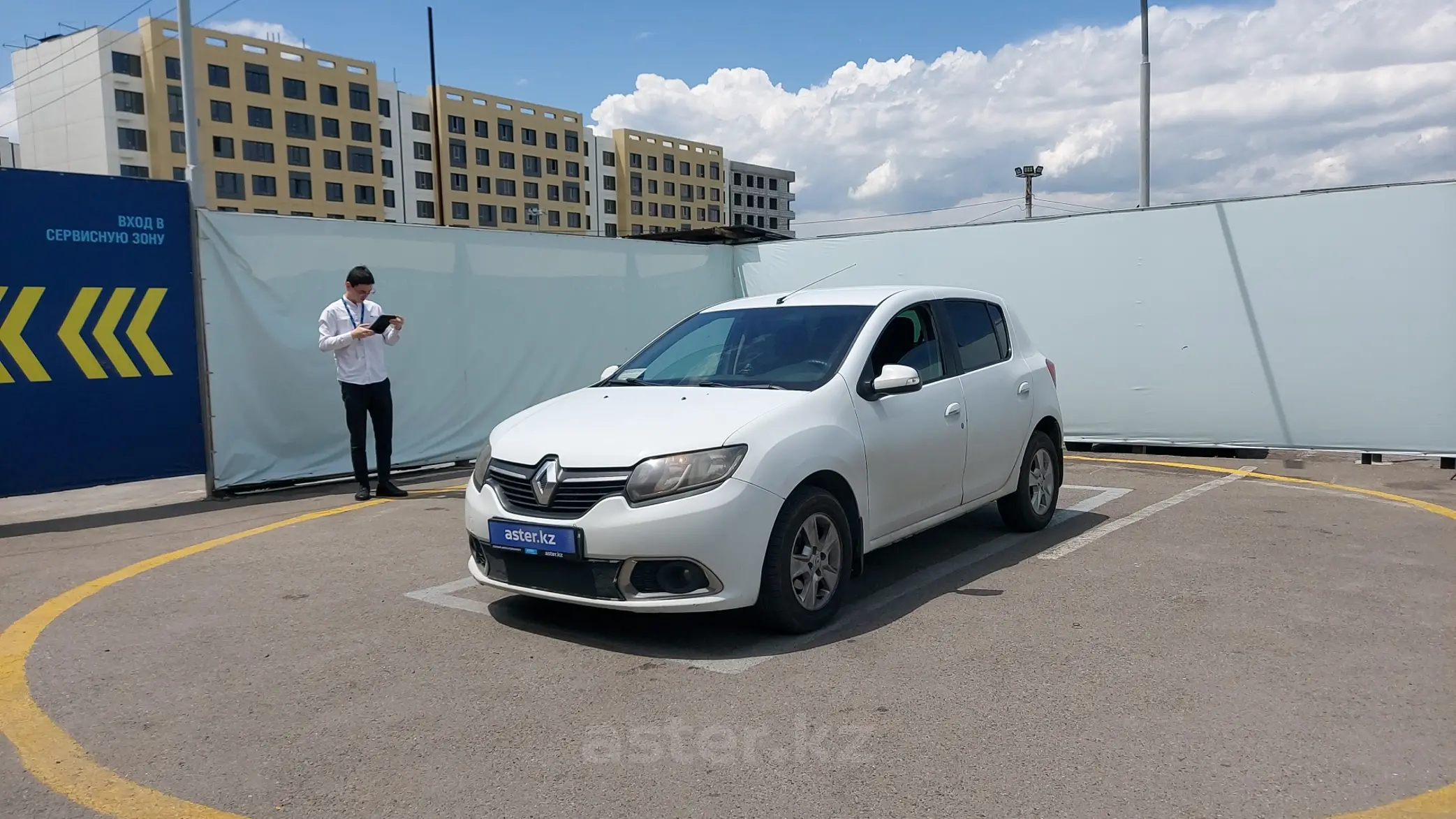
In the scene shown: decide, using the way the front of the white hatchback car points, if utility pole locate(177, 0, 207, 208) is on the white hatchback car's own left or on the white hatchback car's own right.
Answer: on the white hatchback car's own right

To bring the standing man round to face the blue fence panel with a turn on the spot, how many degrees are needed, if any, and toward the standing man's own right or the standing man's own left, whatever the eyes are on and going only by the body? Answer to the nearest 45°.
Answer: approximately 135° to the standing man's own right

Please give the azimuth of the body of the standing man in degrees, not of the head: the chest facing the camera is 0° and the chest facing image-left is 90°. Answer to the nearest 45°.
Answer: approximately 315°

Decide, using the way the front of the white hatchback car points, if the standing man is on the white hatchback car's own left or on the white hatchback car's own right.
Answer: on the white hatchback car's own right

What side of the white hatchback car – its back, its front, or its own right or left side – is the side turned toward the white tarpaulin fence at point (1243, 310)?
back

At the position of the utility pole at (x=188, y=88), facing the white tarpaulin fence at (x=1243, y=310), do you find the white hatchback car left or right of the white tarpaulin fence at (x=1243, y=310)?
right
